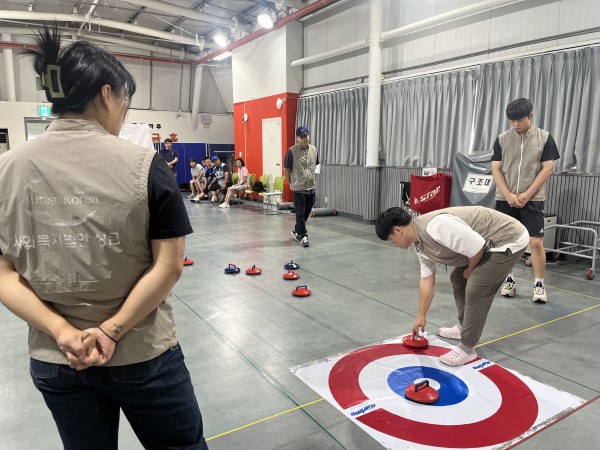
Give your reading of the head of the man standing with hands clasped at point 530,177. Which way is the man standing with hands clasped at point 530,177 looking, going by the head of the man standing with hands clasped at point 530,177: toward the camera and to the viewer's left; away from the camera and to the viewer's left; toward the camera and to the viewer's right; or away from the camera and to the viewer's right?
toward the camera and to the viewer's left

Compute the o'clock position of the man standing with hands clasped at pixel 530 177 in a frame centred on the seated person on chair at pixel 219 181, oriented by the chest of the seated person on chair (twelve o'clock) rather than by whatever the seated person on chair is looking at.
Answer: The man standing with hands clasped is roughly at 10 o'clock from the seated person on chair.

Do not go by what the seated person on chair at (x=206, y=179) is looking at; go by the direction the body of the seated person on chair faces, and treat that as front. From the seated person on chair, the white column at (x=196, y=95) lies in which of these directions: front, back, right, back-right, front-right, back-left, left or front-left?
back-right

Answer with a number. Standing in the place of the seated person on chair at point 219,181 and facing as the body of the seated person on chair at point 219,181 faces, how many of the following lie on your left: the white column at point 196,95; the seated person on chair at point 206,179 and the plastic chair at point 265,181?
1

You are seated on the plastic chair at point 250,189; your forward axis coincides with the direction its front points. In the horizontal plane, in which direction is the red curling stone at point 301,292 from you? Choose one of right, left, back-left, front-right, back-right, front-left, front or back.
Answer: front-left

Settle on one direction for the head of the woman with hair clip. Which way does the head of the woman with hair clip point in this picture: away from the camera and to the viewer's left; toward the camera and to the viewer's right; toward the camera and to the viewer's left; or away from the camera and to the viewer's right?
away from the camera and to the viewer's right

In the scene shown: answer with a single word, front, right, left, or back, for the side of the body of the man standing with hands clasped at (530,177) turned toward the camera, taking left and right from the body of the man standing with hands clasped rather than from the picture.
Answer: front

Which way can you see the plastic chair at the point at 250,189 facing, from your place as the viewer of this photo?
facing the viewer and to the left of the viewer

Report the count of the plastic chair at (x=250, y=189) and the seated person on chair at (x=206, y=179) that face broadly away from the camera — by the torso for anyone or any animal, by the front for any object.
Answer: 0
